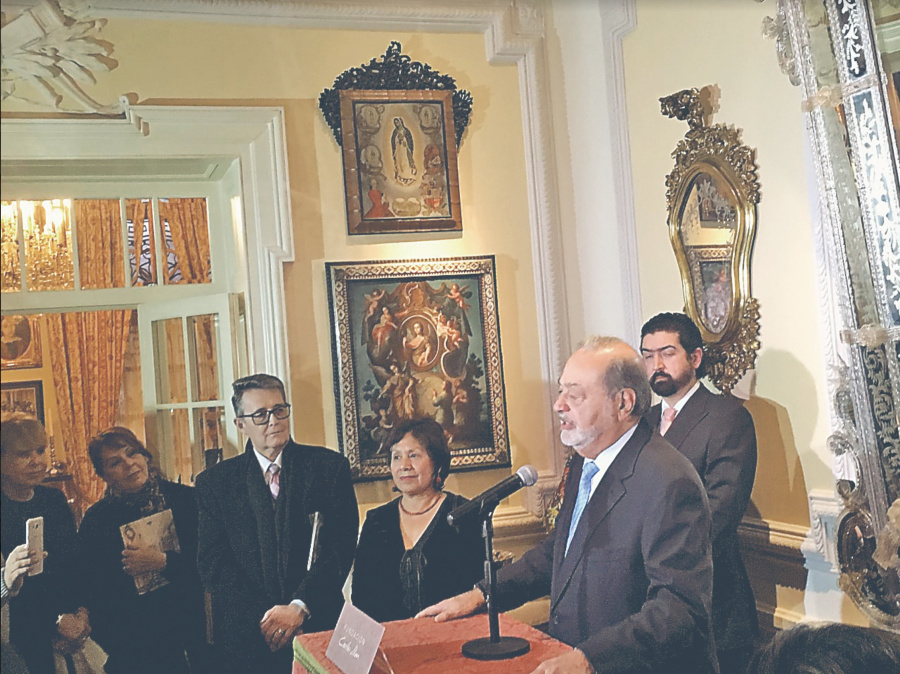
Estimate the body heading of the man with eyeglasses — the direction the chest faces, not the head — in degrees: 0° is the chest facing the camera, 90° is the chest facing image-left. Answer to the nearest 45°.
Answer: approximately 0°

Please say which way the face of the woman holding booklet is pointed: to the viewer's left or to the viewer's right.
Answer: to the viewer's right

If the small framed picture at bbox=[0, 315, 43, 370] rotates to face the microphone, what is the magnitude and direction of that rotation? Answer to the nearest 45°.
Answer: approximately 45° to its left

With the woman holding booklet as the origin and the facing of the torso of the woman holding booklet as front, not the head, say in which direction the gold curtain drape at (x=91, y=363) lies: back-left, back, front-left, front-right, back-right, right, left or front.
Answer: back

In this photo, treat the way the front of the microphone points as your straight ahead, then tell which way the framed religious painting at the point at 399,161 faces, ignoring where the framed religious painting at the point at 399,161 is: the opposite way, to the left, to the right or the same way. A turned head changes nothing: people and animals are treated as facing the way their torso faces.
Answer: to the right

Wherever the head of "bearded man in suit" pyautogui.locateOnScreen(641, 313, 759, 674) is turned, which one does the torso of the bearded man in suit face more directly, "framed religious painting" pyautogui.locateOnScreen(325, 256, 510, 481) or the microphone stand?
the microphone stand
